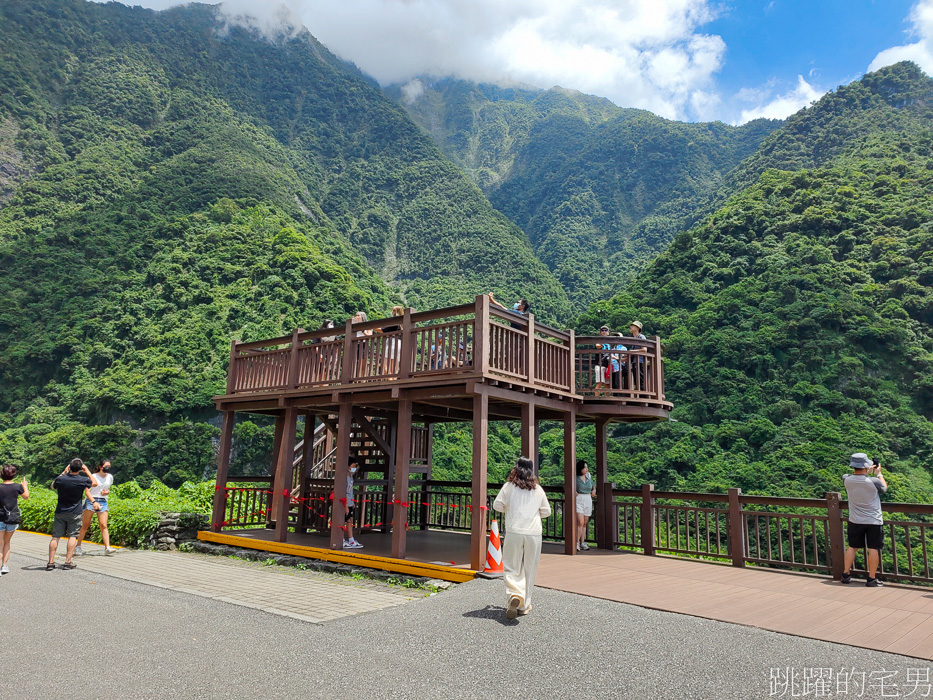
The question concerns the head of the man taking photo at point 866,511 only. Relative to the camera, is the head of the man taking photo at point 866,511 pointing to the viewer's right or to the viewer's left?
to the viewer's right

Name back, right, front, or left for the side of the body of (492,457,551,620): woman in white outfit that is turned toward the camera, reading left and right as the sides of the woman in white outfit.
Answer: back

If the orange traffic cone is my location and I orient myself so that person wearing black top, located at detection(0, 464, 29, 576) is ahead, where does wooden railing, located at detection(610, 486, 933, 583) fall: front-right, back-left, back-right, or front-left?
back-right

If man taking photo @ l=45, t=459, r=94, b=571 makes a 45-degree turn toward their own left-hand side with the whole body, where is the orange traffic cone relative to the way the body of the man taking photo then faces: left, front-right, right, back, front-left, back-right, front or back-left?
back

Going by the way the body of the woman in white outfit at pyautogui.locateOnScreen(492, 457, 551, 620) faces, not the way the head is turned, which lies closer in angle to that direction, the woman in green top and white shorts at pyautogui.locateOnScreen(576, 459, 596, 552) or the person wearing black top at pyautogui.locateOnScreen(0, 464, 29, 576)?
the woman in green top and white shorts

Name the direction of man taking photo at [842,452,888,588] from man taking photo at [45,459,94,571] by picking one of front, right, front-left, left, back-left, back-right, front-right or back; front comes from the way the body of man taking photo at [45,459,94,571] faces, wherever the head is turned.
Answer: back-right

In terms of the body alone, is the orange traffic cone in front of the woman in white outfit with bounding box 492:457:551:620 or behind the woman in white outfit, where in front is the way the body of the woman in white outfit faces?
in front

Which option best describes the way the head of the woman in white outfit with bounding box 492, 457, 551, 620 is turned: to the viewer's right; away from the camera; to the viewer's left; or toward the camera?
away from the camera

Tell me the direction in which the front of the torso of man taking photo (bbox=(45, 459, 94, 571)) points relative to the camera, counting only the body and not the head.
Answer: away from the camera

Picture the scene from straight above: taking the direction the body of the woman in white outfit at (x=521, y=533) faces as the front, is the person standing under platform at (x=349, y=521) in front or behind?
in front

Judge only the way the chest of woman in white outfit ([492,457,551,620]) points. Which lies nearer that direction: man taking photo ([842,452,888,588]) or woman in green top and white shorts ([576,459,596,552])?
the woman in green top and white shorts

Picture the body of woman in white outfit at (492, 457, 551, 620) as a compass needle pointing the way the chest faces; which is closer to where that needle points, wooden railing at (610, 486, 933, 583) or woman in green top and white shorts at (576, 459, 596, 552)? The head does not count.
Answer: the woman in green top and white shorts

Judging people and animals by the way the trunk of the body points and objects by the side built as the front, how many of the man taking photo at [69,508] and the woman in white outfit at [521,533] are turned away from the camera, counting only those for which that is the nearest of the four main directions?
2
